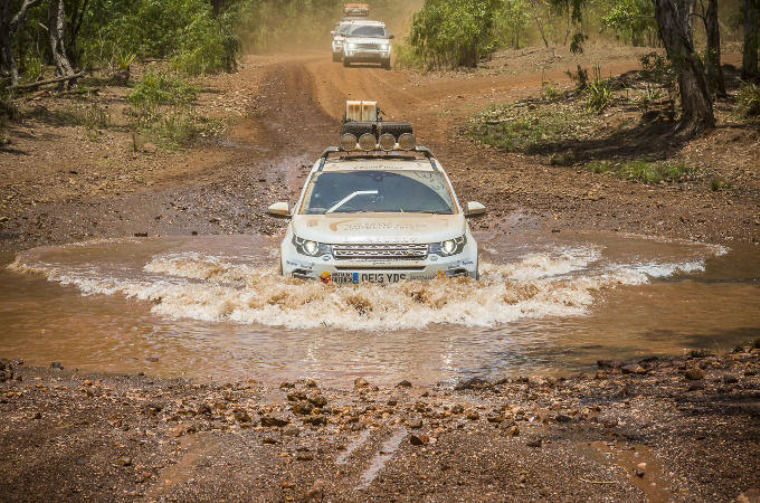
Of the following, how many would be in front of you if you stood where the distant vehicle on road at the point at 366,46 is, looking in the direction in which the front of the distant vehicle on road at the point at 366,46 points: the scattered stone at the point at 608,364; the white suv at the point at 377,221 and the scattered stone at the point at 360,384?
3

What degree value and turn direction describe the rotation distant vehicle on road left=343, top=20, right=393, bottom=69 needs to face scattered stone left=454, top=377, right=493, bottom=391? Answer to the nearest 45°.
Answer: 0° — it already faces it

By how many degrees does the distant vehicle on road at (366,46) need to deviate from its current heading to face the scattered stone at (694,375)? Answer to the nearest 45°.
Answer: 0° — it already faces it

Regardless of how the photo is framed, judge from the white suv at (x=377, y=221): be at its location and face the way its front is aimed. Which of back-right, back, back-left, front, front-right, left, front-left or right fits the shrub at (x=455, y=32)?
back

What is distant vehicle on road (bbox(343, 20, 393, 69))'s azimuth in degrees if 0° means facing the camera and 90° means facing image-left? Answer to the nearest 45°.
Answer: approximately 0°

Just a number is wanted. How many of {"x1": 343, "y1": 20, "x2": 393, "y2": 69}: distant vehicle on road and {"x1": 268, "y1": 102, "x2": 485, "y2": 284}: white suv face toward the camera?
2

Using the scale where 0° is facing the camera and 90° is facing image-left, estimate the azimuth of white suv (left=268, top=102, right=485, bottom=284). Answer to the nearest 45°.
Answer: approximately 0°

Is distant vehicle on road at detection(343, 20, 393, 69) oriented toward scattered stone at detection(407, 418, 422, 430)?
yes

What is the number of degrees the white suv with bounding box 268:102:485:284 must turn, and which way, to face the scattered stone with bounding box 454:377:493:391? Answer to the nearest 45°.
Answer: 0° — it already faces it

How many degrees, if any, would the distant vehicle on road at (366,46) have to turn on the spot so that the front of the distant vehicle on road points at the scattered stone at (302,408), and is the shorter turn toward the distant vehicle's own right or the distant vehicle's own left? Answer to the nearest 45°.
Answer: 0° — it already faces it

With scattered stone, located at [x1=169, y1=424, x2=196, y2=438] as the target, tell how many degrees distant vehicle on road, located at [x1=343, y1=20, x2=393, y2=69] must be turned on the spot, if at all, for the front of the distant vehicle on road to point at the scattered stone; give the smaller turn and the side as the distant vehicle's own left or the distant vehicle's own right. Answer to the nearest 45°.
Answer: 0° — it already faces it
